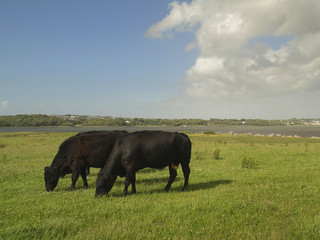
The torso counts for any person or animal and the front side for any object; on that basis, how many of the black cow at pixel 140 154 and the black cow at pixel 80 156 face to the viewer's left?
2

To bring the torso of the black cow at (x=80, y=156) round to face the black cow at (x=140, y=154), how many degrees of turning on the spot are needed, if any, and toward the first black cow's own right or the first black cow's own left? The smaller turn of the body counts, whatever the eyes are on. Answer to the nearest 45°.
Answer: approximately 135° to the first black cow's own left

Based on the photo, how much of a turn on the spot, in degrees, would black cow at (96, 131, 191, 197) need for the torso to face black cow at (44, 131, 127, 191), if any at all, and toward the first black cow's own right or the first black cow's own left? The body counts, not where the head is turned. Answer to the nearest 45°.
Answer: approximately 45° to the first black cow's own right

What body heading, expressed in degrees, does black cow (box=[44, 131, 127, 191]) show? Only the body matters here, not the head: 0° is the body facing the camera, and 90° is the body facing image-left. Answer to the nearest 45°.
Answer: approximately 90°

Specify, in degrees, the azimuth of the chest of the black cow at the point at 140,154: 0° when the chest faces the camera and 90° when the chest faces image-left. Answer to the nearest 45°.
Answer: approximately 90°
